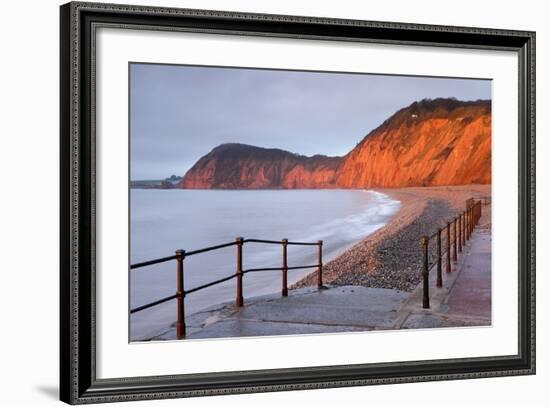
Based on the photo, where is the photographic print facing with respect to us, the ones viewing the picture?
facing the viewer and to the right of the viewer
